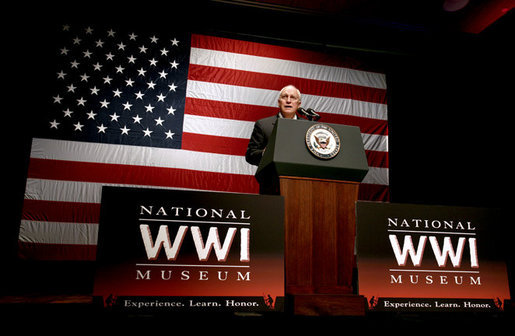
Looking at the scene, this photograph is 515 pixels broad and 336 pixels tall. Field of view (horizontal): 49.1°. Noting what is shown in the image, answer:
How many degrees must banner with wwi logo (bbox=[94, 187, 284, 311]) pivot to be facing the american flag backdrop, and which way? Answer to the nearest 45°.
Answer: approximately 180°

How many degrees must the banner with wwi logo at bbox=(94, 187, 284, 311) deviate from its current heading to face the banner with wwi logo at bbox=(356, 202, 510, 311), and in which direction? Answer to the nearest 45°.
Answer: approximately 90° to its left

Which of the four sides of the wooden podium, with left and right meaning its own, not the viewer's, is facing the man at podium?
back

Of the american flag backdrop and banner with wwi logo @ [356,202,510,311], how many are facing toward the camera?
2

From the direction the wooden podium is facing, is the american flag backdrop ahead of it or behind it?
behind

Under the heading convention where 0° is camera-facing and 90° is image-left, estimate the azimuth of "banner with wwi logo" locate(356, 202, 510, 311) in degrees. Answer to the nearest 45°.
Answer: approximately 0°

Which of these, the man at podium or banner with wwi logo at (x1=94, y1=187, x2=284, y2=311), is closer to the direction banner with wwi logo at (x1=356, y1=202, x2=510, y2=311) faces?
the banner with wwi logo
